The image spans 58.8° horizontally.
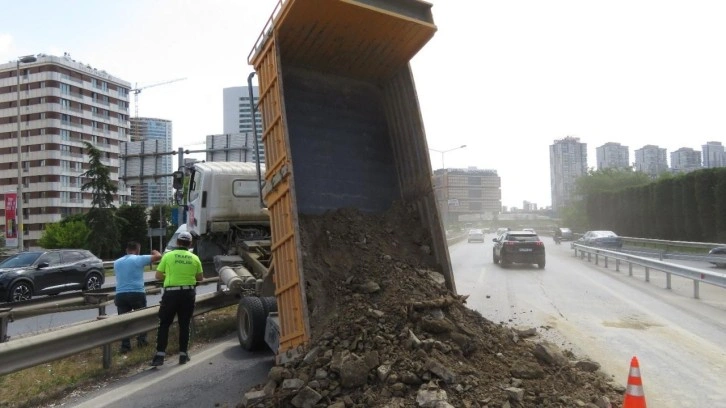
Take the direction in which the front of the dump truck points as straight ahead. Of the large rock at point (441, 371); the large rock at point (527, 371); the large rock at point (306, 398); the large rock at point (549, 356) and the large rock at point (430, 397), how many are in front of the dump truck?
0

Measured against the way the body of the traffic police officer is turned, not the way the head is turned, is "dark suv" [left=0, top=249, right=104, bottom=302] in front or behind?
in front

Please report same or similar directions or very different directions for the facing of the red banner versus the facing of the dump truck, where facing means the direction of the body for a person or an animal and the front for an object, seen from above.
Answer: very different directions

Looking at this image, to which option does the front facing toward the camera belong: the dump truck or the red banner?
the red banner

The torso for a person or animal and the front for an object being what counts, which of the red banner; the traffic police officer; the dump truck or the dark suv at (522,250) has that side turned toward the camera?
the red banner

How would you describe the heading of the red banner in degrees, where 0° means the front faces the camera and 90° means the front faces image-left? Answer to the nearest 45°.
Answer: approximately 0°

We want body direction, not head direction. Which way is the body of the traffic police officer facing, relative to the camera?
away from the camera

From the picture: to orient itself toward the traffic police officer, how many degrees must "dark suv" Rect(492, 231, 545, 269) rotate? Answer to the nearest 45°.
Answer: approximately 180°

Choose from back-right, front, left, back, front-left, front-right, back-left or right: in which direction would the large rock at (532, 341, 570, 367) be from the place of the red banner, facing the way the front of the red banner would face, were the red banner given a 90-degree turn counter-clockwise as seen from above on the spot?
right

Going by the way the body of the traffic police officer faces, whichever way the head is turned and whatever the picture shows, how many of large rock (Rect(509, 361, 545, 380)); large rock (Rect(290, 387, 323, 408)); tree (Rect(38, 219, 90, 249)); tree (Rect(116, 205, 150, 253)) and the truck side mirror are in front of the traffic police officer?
3

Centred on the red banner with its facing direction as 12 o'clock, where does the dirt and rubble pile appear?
The dirt and rubble pile is roughly at 12 o'clock from the red banner.

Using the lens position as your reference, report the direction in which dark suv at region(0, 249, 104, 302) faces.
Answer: facing the viewer and to the left of the viewer

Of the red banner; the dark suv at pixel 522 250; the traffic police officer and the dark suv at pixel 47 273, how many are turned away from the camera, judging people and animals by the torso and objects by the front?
2

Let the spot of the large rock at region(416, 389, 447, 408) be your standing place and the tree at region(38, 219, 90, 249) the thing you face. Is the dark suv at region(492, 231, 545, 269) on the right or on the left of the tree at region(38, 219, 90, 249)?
right

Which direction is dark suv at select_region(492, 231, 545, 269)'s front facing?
away from the camera

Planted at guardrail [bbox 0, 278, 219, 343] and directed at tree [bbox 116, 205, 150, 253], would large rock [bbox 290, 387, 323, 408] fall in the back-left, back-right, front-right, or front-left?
back-right

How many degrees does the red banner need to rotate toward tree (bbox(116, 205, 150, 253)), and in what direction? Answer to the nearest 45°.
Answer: approximately 135° to its left

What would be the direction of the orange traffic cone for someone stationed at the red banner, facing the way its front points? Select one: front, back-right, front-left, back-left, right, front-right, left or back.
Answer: front

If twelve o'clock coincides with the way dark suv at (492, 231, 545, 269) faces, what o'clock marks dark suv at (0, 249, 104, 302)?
dark suv at (0, 249, 104, 302) is roughly at 8 o'clock from dark suv at (492, 231, 545, 269).

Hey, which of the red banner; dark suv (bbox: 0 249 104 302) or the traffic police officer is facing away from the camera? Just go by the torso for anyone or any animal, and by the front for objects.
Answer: the traffic police officer

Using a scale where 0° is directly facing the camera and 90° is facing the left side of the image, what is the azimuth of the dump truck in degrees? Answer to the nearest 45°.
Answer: approximately 135°
